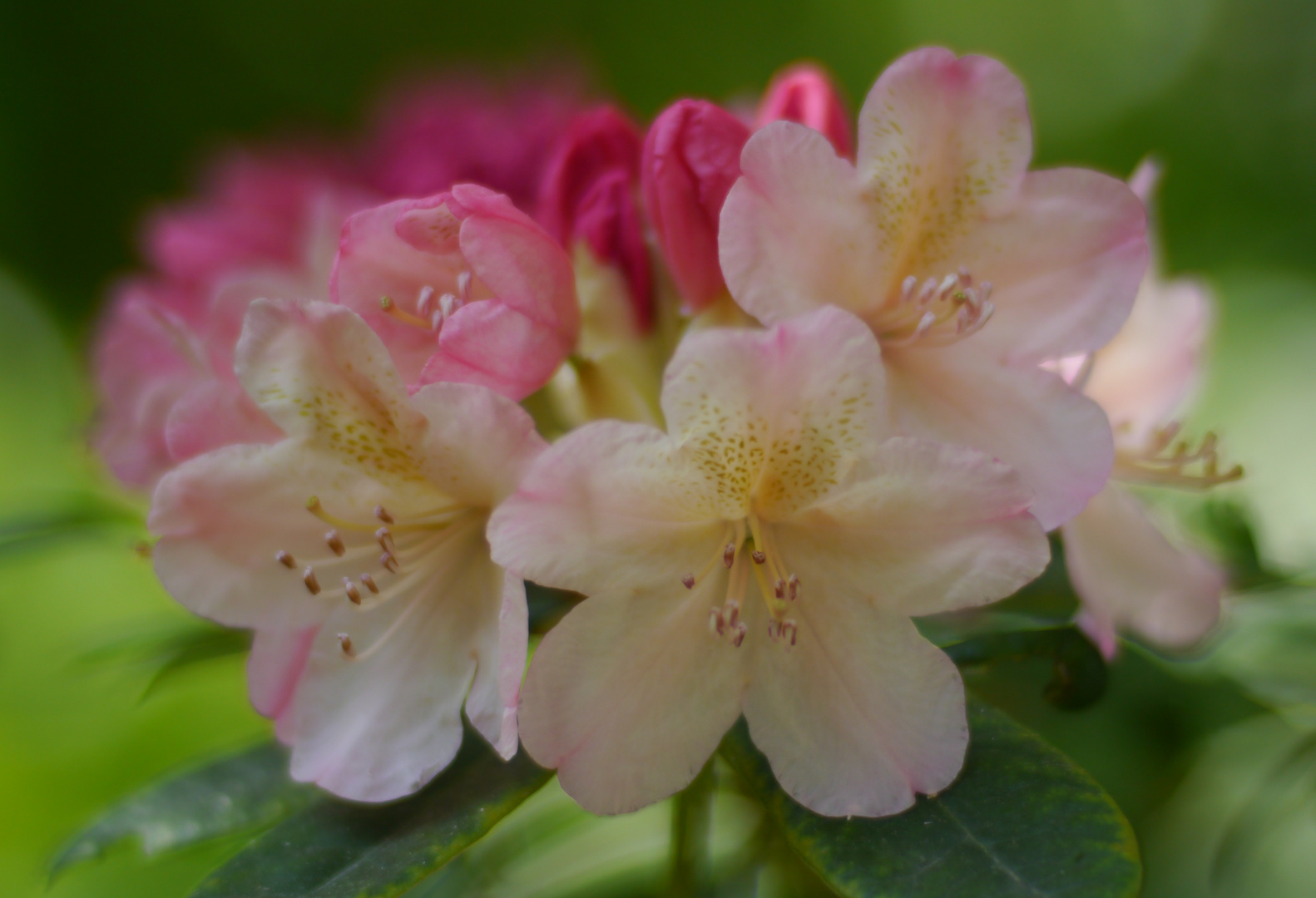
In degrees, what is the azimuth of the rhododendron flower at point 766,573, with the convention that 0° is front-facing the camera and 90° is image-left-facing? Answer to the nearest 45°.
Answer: approximately 0°

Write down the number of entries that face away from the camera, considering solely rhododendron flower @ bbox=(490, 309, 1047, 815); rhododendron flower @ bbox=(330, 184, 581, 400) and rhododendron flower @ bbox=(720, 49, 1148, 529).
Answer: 0

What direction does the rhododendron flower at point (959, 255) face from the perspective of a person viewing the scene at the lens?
facing the viewer and to the right of the viewer

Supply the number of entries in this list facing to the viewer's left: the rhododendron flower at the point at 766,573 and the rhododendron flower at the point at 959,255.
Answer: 0

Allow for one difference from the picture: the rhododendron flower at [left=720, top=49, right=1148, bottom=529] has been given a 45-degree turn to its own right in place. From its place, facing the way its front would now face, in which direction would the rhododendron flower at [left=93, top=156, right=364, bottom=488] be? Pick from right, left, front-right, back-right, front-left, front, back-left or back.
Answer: right

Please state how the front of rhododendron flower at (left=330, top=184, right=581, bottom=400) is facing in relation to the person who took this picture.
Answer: facing the viewer and to the left of the viewer

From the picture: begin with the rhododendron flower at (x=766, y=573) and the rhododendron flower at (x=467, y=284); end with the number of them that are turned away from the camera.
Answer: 0

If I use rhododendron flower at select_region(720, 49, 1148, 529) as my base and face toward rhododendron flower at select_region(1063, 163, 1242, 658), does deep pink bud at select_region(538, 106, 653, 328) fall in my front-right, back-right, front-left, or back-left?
back-left
